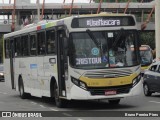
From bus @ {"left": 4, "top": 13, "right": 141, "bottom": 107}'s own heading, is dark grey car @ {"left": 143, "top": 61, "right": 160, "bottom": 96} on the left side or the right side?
on its left

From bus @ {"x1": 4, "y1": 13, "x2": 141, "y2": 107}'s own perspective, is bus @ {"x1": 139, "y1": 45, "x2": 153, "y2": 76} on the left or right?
on its left
